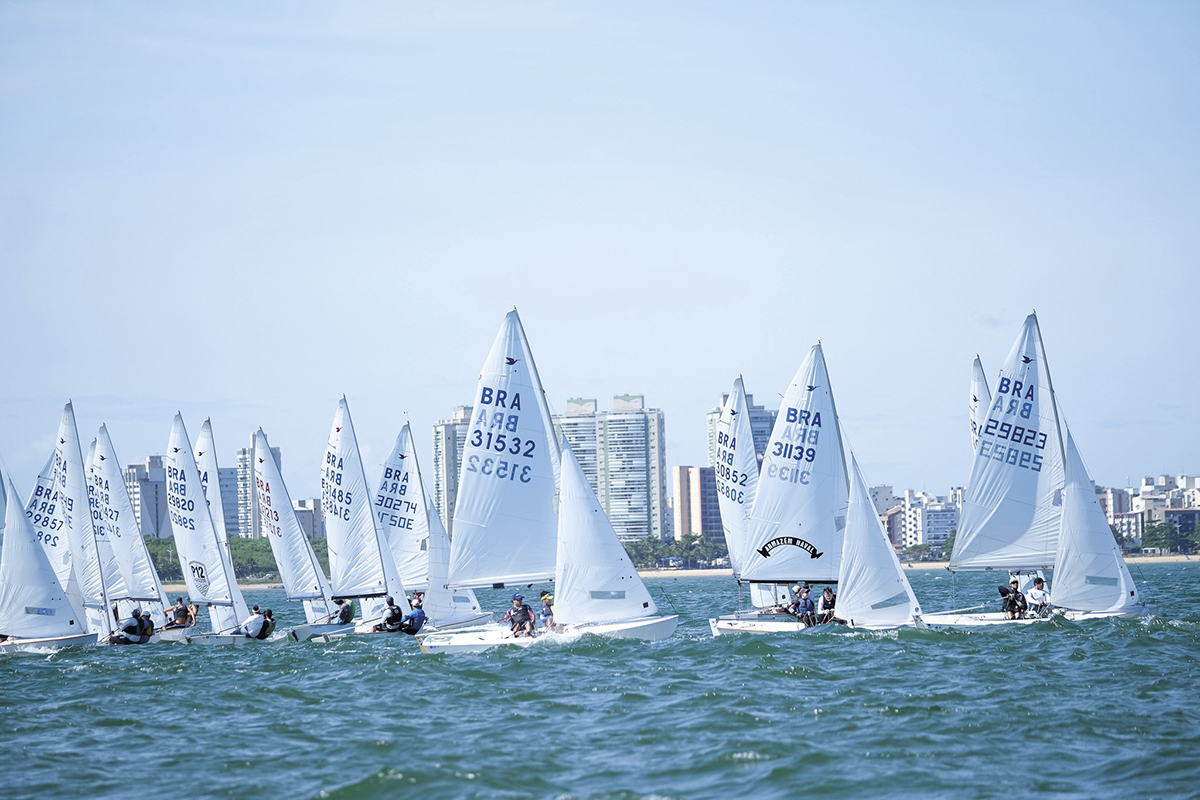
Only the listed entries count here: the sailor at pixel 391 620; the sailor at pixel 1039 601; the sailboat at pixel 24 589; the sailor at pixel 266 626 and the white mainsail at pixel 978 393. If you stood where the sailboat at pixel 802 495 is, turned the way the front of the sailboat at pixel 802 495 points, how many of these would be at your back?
3

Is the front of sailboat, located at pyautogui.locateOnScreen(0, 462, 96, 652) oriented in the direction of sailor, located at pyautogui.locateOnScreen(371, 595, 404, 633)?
yes

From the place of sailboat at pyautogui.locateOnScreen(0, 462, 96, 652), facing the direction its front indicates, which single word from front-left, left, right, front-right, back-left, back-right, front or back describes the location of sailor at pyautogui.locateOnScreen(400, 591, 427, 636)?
front

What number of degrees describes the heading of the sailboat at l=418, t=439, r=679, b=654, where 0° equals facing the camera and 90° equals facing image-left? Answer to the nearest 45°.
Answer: approximately 270°

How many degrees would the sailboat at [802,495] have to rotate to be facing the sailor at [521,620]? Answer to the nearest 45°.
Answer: approximately 135° to its right

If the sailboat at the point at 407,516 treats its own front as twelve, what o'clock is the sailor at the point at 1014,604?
The sailor is roughly at 1 o'clock from the sailboat.

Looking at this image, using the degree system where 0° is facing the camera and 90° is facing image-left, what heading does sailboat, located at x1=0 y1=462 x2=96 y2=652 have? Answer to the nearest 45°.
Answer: approximately 270°

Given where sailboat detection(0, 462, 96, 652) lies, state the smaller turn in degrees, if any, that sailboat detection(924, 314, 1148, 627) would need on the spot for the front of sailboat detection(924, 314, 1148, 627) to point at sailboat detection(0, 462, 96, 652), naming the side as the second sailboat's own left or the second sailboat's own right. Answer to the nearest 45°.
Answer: approximately 180°

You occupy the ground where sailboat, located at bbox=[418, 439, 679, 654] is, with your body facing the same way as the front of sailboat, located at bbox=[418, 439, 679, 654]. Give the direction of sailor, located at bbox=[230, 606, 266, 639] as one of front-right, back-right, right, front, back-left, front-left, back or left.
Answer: back-left

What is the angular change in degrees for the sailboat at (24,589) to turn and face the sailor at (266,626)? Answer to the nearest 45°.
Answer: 0° — it already faces them

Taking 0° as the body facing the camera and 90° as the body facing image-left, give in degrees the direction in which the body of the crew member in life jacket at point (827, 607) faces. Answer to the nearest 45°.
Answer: approximately 315°

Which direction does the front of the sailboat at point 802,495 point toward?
to the viewer's right

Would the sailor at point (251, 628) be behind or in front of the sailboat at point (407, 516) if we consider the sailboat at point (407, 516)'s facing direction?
behind

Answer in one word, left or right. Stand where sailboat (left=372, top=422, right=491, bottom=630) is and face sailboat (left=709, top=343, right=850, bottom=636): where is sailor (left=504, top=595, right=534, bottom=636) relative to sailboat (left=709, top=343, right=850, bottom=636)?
right
